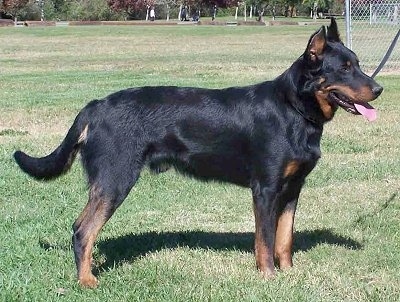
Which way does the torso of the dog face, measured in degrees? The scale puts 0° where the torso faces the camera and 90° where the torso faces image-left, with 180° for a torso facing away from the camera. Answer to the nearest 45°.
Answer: approximately 270°
